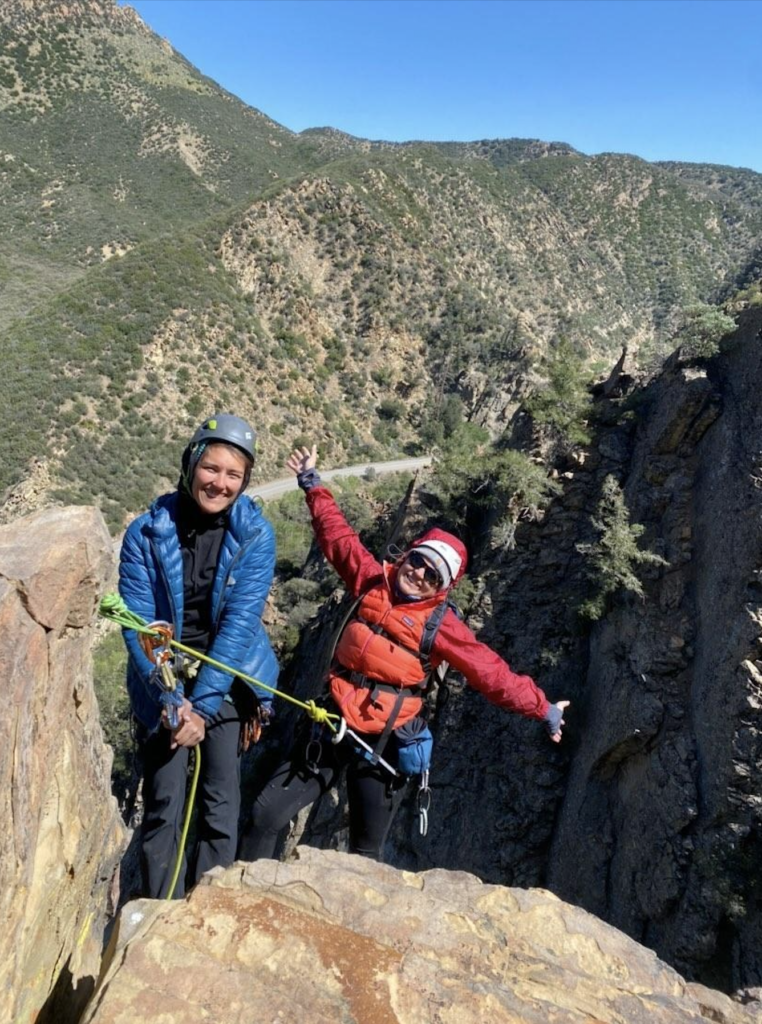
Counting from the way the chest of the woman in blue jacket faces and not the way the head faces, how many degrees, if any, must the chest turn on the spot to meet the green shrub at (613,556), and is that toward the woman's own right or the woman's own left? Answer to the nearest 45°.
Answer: approximately 135° to the woman's own left

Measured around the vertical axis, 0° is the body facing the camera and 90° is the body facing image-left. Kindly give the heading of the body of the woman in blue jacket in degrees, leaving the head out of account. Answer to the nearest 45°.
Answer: approximately 0°

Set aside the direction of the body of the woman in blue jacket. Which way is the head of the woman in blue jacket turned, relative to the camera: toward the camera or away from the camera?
toward the camera
